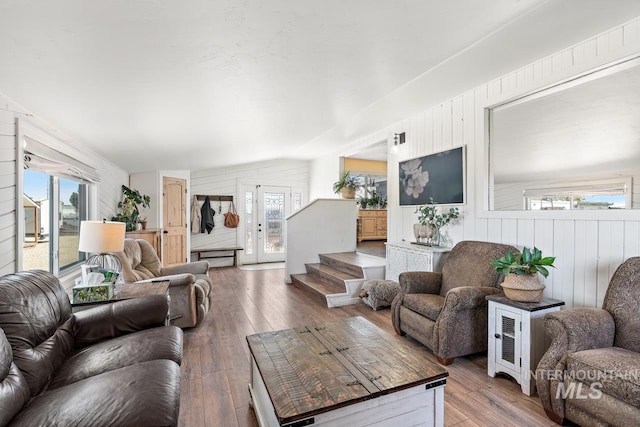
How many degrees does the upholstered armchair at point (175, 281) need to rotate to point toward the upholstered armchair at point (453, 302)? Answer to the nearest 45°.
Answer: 0° — it already faces it

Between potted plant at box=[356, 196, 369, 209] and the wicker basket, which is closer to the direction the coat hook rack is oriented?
the wicker basket

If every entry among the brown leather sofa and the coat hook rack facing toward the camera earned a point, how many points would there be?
1

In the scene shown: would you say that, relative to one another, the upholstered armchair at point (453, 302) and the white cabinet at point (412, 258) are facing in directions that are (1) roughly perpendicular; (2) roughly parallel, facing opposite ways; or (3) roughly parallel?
roughly parallel

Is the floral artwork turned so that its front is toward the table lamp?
yes

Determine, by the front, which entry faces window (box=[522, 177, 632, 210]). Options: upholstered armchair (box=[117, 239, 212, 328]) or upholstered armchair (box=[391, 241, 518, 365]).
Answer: upholstered armchair (box=[117, 239, 212, 328])

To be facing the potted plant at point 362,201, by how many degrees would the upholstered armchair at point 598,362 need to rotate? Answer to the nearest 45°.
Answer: approximately 90° to its right

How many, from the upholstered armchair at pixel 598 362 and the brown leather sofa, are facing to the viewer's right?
1

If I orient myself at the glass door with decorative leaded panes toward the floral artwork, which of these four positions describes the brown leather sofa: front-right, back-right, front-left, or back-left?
front-right

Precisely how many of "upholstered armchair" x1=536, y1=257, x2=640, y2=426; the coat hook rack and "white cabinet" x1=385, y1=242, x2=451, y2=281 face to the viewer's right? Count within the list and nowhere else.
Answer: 0

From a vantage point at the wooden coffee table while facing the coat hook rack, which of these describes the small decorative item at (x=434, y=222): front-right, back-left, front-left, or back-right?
front-right

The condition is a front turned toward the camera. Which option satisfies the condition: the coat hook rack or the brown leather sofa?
the coat hook rack

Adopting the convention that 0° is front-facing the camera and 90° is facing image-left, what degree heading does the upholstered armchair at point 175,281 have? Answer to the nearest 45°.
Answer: approximately 315°

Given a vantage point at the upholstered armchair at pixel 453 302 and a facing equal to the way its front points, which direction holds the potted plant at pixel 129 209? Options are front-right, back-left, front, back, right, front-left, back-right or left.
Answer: front-right

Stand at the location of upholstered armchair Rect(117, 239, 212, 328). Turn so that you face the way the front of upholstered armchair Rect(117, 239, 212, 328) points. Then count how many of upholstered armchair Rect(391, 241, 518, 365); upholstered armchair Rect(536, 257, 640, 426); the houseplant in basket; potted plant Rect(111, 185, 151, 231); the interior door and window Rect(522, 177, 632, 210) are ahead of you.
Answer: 4

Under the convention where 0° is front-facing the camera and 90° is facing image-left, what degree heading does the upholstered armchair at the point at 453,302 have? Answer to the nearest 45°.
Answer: approximately 45°

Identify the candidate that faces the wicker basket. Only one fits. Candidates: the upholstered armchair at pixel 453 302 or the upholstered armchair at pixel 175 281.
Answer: the upholstered armchair at pixel 175 281

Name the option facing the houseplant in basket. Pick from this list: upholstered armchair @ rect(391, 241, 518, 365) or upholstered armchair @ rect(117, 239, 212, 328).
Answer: upholstered armchair @ rect(117, 239, 212, 328)

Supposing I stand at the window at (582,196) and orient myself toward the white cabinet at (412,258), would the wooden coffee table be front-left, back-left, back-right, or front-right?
front-left

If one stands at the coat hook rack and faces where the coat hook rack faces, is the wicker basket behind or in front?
in front

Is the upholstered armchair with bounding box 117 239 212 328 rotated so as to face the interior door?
no

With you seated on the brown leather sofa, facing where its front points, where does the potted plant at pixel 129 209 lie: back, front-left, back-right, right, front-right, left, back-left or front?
left

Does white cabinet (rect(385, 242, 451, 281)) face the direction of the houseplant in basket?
no

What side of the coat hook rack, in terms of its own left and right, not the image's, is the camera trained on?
front
